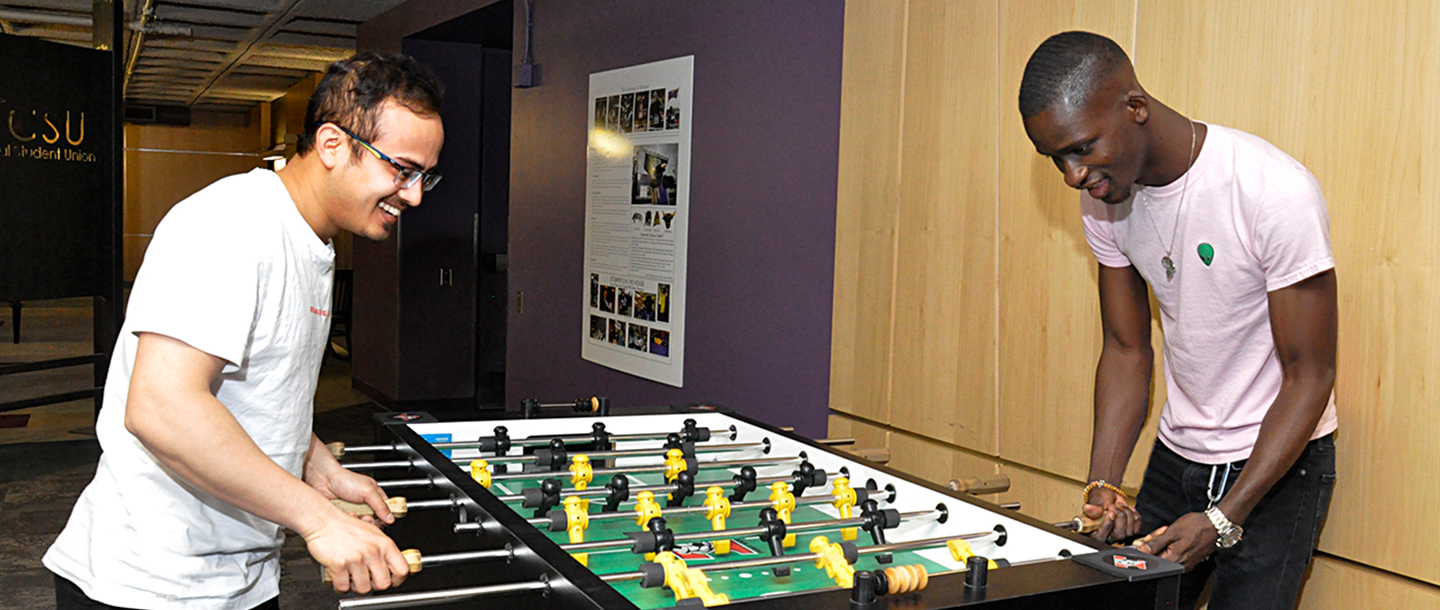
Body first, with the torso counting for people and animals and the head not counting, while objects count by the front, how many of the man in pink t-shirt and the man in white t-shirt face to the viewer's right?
1

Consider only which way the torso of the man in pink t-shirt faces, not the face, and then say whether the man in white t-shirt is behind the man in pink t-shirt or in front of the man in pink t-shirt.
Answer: in front

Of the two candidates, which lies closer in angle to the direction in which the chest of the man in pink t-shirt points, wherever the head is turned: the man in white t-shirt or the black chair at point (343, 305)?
the man in white t-shirt

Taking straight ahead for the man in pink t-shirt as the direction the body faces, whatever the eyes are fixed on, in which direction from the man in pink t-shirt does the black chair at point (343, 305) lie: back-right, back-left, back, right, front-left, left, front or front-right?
right

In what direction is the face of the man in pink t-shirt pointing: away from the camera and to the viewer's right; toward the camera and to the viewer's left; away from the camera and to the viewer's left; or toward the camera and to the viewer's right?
toward the camera and to the viewer's left

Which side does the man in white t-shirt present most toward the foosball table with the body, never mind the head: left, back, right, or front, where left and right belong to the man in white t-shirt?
front

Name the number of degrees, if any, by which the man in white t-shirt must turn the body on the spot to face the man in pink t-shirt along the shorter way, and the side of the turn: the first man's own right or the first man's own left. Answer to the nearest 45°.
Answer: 0° — they already face them

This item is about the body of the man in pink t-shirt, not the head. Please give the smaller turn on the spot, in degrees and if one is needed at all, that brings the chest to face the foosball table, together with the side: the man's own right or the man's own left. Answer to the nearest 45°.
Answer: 0° — they already face it

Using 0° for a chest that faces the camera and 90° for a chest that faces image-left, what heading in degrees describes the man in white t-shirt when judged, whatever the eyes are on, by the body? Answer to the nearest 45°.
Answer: approximately 270°

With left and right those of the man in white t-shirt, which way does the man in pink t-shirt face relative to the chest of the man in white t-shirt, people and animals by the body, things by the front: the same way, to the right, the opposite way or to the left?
the opposite way

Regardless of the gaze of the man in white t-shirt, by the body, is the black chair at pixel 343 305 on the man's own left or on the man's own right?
on the man's own left

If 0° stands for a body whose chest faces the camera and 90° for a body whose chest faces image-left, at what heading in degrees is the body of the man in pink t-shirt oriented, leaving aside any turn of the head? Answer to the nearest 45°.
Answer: approximately 45°

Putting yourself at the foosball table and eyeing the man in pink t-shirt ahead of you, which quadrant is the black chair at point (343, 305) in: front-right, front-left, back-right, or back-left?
back-left
